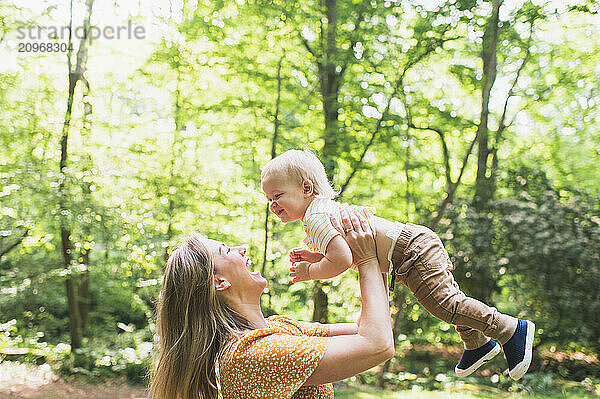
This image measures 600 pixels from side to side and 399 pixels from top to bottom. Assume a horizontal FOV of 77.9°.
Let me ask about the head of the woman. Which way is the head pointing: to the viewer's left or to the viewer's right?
to the viewer's right

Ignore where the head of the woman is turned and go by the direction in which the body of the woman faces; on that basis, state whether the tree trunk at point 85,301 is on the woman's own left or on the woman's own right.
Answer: on the woman's own left

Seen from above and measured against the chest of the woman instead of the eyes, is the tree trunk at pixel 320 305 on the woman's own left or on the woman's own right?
on the woman's own left

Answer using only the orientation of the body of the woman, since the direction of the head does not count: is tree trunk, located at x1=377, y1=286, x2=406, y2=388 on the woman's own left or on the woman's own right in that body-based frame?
on the woman's own left

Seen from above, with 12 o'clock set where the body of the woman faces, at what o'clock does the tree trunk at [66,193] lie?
The tree trunk is roughly at 8 o'clock from the woman.

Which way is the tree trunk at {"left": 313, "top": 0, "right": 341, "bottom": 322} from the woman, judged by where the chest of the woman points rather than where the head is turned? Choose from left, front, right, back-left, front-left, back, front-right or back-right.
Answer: left

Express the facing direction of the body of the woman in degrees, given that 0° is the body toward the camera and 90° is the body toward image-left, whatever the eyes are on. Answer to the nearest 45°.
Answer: approximately 270°

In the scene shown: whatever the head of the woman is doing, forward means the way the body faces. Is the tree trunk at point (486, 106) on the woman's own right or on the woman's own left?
on the woman's own left
